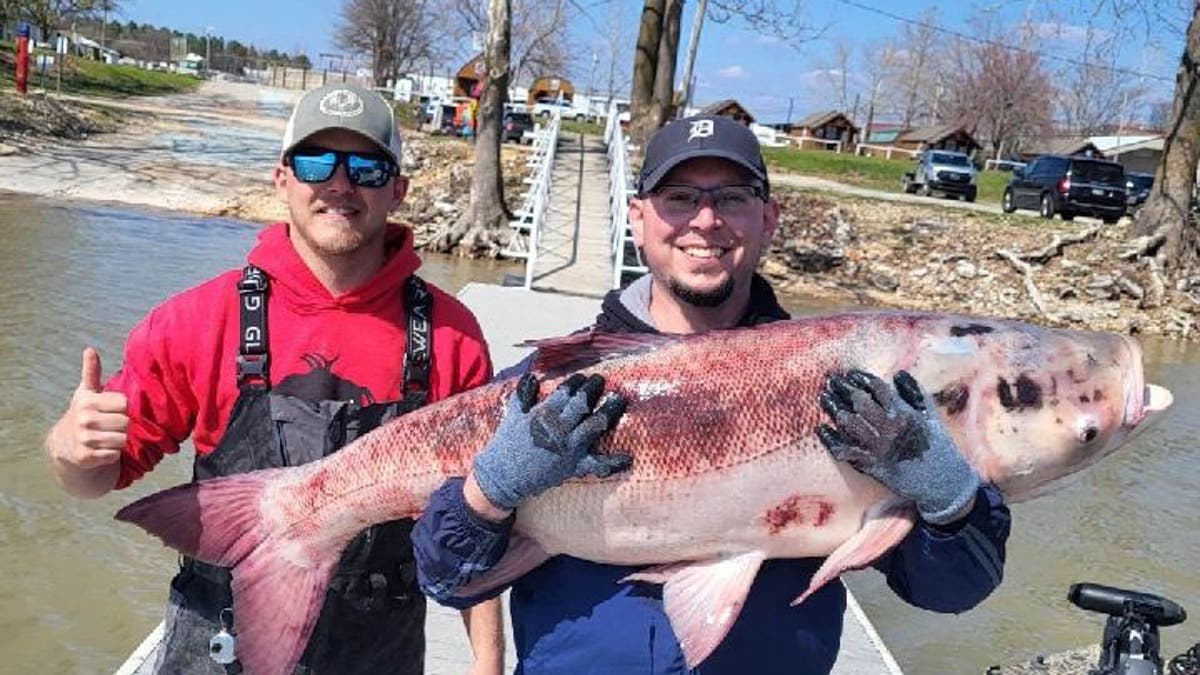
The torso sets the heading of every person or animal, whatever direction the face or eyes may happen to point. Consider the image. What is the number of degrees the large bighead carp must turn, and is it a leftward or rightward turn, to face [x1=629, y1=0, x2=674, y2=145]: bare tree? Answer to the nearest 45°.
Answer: approximately 90° to its left

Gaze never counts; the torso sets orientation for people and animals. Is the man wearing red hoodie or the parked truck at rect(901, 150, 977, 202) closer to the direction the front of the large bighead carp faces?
the parked truck

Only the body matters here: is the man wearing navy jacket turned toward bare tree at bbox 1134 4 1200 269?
no

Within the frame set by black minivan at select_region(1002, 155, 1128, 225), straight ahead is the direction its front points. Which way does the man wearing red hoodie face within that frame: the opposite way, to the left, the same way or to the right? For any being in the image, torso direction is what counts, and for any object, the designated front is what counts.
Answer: the opposite way

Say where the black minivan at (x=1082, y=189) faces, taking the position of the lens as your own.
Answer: facing away from the viewer and to the left of the viewer

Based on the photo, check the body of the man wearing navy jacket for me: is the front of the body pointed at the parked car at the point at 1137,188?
no

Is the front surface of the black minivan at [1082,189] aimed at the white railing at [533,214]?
no

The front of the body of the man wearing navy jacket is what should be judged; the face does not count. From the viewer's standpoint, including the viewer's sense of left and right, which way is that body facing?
facing the viewer

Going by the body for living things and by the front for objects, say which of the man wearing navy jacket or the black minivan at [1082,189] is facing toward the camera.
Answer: the man wearing navy jacket

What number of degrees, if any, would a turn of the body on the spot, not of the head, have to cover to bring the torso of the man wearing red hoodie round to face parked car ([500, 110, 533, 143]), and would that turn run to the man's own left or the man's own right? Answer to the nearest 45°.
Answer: approximately 180°

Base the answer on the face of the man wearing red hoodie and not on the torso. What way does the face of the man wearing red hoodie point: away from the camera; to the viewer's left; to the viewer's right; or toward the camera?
toward the camera

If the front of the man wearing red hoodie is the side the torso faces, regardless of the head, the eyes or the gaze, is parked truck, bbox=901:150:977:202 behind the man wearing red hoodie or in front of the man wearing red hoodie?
behind

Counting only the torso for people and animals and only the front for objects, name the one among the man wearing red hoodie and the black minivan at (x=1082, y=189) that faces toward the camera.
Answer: the man wearing red hoodie

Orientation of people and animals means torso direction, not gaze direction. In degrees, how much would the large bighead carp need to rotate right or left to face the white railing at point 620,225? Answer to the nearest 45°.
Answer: approximately 90° to its left

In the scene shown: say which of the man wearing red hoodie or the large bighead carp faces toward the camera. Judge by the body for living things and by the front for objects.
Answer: the man wearing red hoodie

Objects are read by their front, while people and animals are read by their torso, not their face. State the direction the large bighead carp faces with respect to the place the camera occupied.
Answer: facing to the right of the viewer

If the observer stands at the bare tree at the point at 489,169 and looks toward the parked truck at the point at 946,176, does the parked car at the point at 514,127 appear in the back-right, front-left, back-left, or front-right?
front-left

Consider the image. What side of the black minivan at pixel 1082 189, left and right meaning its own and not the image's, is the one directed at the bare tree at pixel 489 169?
left

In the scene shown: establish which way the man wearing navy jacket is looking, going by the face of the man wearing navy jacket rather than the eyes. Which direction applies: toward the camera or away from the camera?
toward the camera
